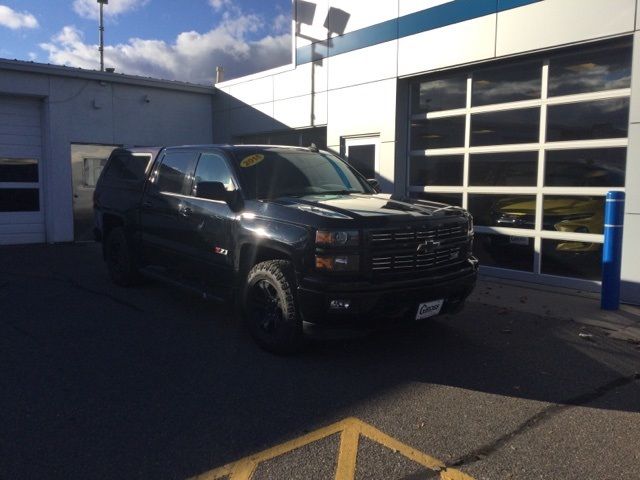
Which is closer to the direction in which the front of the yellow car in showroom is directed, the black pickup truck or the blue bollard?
the black pickup truck

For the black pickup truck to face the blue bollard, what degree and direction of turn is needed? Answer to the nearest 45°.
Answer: approximately 45° to its left

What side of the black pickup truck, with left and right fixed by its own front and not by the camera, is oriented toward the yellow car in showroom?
left

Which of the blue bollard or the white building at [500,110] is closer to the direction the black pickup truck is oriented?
the blue bollard

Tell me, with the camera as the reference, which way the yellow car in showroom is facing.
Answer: facing the viewer and to the left of the viewer

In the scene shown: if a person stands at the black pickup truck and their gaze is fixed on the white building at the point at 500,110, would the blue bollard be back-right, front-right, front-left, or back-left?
front-right

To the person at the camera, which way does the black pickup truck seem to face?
facing the viewer and to the right of the viewer

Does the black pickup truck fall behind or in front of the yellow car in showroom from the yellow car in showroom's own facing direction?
in front

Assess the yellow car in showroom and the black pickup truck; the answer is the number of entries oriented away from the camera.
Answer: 0
